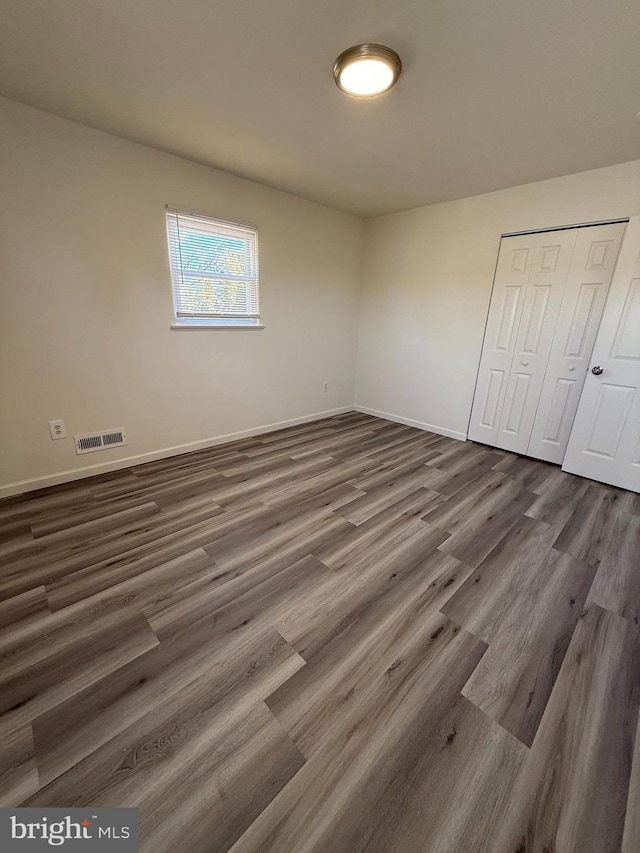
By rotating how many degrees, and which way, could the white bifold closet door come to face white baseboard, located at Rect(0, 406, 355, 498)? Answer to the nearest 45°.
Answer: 0° — it already faces it

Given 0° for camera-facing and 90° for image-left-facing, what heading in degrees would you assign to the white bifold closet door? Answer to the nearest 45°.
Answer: approximately 45°

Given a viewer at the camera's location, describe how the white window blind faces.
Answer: facing the viewer and to the right of the viewer

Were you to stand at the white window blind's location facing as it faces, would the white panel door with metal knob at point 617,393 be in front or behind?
in front

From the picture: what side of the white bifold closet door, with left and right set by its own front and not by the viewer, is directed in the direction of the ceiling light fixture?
front

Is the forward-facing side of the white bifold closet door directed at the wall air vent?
no

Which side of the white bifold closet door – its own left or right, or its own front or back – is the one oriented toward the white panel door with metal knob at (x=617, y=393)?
left
